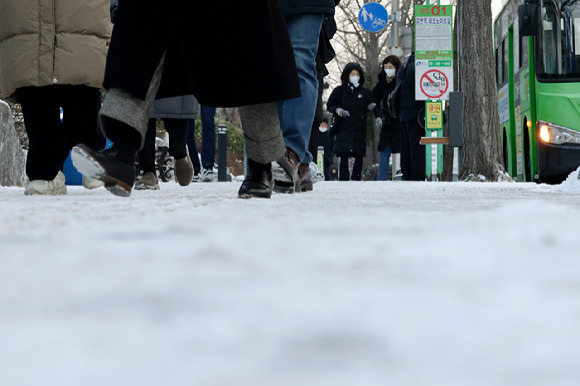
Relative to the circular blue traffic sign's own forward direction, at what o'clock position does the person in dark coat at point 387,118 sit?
The person in dark coat is roughly at 12 o'clock from the circular blue traffic sign.

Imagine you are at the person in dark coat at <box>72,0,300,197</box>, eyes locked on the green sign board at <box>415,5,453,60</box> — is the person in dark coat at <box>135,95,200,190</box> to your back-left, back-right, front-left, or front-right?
front-left

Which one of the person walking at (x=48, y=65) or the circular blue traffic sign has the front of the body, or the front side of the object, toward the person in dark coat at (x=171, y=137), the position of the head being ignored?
the circular blue traffic sign

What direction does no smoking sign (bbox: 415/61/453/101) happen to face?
toward the camera

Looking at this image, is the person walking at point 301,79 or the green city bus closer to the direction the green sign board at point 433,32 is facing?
the person walking

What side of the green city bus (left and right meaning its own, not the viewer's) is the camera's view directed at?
front

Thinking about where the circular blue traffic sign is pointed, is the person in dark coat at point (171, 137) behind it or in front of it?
in front

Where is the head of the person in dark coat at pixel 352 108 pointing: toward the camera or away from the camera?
toward the camera

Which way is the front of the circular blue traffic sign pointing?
toward the camera

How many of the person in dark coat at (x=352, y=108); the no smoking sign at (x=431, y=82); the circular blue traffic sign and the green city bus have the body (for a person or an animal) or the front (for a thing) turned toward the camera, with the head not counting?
4

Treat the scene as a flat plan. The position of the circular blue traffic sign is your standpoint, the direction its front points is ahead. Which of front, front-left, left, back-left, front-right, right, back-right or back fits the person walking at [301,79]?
front

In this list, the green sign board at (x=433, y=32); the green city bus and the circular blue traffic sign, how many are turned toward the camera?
3

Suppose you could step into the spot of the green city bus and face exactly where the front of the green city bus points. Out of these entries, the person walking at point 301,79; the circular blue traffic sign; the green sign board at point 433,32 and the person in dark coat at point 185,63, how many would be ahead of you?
2

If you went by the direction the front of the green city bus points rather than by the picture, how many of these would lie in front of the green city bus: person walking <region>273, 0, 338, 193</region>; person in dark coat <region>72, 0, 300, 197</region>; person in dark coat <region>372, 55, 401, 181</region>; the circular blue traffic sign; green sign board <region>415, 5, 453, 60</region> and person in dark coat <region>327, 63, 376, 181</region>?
2

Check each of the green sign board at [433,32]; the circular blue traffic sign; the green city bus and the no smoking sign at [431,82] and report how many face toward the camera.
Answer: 4
